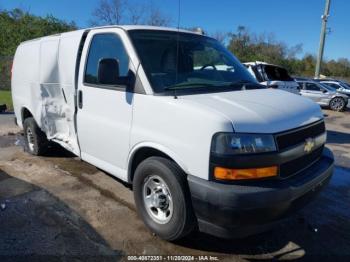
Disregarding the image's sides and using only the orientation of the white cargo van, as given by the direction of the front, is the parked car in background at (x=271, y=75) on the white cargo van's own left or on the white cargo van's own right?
on the white cargo van's own left

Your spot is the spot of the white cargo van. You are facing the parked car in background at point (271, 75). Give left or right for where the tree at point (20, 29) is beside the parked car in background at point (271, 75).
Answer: left

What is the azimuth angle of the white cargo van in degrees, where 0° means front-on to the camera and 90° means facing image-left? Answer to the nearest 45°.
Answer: approximately 315°

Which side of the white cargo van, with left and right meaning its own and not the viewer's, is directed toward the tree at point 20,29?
back
